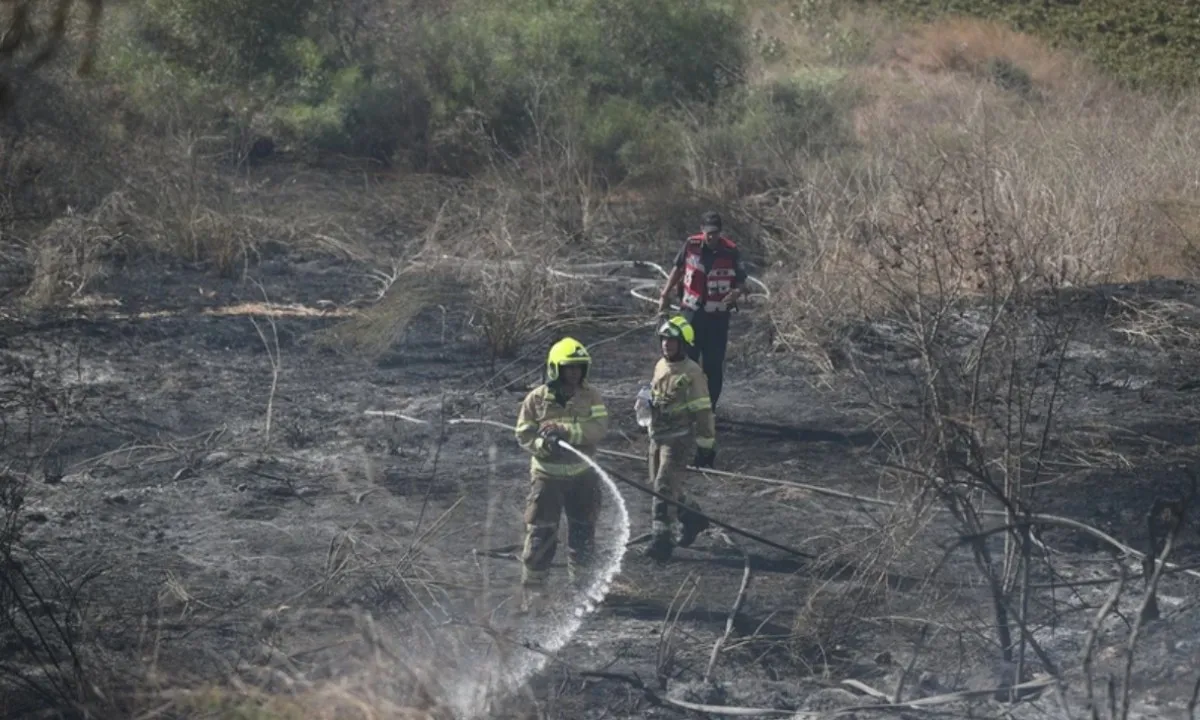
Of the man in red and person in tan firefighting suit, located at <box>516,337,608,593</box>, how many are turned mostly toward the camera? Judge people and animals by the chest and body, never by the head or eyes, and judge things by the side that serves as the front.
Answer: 2

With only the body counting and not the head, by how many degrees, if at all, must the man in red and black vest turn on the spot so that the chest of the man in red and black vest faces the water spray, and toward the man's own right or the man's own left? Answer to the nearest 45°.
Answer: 0° — they already face it

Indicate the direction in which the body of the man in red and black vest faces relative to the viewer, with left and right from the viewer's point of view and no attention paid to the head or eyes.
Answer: facing the viewer

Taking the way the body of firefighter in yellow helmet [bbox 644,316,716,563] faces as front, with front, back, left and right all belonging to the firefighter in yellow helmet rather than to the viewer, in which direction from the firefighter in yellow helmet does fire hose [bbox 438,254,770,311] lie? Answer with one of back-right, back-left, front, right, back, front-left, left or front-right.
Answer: back-right

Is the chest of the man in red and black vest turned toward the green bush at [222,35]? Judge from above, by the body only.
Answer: no

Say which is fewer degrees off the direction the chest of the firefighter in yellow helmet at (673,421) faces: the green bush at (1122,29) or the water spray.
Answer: the water spray

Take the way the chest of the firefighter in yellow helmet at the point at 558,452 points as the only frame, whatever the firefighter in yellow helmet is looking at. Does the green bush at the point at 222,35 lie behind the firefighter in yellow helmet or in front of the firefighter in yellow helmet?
behind

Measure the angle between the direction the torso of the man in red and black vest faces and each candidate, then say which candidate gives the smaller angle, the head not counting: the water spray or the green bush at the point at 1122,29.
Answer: the water spray

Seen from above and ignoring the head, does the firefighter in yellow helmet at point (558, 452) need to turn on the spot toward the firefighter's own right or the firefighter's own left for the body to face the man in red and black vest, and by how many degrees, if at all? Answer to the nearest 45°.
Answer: approximately 180°

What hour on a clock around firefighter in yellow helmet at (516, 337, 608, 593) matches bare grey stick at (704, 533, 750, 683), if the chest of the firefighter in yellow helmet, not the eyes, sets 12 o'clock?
The bare grey stick is roughly at 10 o'clock from the firefighter in yellow helmet.

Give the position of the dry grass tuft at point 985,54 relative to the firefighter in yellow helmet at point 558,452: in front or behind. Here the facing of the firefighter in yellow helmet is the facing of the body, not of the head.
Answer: behind

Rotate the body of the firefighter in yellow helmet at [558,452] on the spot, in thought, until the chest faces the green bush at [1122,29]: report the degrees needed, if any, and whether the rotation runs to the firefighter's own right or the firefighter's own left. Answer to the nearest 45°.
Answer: approximately 135° to the firefighter's own left

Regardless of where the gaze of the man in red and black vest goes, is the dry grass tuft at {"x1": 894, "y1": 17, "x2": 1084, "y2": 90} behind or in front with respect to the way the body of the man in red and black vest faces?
behind

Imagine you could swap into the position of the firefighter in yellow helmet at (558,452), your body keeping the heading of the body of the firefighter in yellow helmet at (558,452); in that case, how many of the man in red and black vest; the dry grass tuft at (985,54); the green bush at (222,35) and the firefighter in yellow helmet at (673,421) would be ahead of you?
0

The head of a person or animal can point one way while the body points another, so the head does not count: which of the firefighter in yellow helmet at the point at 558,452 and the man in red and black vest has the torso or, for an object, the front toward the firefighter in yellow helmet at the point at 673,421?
the man in red and black vest

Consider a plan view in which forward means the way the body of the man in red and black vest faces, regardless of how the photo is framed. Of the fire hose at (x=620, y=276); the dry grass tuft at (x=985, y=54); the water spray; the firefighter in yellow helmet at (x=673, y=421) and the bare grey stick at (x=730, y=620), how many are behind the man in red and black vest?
2

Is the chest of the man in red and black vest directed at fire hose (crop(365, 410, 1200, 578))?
yes
